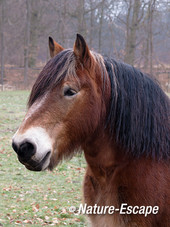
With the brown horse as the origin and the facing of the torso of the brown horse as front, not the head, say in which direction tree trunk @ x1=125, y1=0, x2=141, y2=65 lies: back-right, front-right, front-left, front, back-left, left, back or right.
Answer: back-right

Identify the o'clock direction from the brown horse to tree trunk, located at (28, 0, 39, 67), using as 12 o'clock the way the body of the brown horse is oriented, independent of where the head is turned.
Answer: The tree trunk is roughly at 4 o'clock from the brown horse.

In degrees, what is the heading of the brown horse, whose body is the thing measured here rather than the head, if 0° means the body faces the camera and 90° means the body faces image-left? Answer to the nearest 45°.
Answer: approximately 45°
